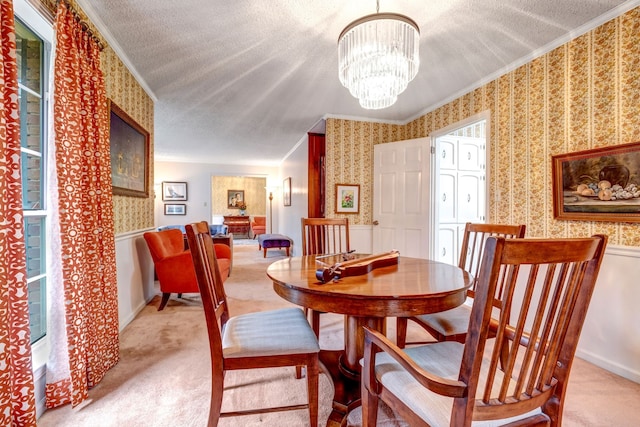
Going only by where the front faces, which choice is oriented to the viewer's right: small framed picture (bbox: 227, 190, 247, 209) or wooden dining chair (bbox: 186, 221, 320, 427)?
the wooden dining chair

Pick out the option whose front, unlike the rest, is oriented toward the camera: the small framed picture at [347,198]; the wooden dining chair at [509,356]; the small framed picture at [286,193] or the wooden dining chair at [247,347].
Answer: the small framed picture at [347,198]

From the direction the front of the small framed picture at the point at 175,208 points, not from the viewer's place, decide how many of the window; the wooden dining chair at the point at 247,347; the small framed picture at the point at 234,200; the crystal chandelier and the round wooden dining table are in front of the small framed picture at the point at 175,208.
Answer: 4

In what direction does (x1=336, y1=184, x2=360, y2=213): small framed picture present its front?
toward the camera

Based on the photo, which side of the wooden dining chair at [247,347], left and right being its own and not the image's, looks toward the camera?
right

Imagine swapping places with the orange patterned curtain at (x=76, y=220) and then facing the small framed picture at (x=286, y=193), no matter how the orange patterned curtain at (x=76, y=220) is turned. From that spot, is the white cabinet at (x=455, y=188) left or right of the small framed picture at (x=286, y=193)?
right

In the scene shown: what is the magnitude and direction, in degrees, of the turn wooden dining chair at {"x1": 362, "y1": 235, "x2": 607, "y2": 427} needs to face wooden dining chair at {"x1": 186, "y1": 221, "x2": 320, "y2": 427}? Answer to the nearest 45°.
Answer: approximately 45° to its left

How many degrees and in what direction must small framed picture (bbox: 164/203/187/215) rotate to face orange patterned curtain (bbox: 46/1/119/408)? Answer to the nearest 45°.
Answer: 0° — it already faces it

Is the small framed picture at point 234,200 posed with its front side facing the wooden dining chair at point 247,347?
yes

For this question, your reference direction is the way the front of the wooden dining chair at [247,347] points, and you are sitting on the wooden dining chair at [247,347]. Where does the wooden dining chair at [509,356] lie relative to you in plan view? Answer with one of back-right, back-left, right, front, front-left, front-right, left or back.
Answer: front-right

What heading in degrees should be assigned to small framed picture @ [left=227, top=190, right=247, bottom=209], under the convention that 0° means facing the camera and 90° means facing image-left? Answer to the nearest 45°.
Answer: approximately 0°

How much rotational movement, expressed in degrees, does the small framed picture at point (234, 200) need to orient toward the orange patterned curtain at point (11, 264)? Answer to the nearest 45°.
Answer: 0° — it already faces it

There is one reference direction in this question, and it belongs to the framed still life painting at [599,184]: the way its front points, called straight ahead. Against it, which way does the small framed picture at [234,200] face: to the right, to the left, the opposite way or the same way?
to the left

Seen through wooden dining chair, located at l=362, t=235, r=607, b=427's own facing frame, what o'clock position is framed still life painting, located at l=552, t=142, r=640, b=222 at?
The framed still life painting is roughly at 2 o'clock from the wooden dining chair.

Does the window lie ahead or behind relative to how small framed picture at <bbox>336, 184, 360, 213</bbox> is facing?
ahead

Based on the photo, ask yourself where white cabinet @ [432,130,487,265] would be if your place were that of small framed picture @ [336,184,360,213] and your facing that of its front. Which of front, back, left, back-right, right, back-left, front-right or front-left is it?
left

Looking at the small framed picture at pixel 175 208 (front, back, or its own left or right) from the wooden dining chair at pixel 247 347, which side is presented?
front

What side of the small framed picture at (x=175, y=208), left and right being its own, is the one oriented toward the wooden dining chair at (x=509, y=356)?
front

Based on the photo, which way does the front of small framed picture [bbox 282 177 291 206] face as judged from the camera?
facing to the left of the viewer

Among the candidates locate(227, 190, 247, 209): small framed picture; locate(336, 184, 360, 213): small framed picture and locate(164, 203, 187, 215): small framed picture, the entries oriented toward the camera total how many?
3
